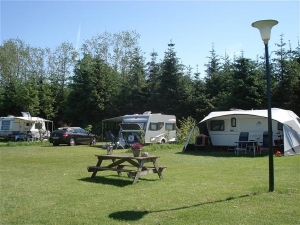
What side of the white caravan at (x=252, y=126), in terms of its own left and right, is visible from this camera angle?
right

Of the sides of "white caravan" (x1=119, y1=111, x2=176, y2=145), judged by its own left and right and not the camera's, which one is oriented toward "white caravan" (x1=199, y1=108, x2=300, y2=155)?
left

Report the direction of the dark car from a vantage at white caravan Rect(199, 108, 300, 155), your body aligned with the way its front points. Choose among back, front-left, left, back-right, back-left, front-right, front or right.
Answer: back

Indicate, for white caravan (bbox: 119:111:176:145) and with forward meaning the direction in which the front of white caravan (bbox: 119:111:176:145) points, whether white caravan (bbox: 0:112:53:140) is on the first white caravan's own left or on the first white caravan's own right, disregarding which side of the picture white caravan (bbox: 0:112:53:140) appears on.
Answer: on the first white caravan's own right

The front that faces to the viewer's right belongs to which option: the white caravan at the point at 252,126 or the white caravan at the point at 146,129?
the white caravan at the point at 252,126

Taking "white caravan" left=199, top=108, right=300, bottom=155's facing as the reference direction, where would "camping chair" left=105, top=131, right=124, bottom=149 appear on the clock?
The camping chair is roughly at 6 o'clock from the white caravan.

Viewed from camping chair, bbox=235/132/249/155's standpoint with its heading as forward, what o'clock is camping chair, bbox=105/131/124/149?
camping chair, bbox=105/131/124/149 is roughly at 2 o'clock from camping chair, bbox=235/132/249/155.

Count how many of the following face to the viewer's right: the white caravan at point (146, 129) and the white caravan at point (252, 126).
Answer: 1

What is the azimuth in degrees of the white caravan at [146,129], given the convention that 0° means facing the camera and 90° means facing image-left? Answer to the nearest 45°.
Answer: approximately 45°
